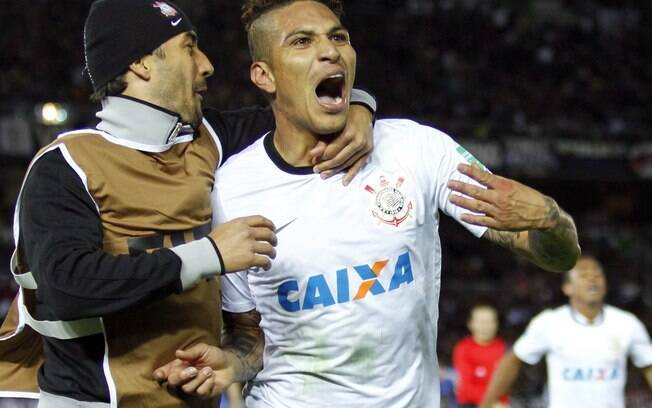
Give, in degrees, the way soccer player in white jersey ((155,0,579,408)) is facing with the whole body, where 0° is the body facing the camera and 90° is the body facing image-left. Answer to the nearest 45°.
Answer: approximately 0°

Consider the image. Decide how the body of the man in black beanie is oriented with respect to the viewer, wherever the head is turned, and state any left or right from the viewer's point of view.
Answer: facing the viewer and to the right of the viewer

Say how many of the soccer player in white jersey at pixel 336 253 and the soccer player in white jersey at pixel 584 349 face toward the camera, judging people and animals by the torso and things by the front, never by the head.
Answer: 2

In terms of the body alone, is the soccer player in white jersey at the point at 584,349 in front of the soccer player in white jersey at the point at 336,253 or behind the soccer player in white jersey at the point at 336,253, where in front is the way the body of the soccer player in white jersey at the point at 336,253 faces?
behind

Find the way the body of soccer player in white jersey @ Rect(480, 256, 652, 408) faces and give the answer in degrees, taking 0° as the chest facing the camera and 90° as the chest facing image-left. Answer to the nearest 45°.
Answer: approximately 0°

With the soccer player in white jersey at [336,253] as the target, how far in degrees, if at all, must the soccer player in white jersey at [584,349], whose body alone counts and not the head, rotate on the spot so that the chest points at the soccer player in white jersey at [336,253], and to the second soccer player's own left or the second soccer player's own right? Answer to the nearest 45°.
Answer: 0° — they already face them

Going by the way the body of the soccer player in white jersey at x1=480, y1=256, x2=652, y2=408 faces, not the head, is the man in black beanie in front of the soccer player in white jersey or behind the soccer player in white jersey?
in front

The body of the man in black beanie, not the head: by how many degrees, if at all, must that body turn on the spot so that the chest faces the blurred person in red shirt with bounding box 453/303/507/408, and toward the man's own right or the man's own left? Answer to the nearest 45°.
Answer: approximately 90° to the man's own left

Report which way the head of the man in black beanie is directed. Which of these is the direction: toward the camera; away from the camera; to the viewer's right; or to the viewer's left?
to the viewer's right

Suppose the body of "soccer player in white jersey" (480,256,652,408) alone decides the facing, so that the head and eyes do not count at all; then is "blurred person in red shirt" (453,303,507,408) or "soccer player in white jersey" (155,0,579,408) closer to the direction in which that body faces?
the soccer player in white jersey

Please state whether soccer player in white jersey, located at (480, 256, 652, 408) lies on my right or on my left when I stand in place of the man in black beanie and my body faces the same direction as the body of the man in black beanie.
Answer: on my left

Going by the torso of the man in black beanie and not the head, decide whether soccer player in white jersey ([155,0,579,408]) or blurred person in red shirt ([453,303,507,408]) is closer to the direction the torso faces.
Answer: the soccer player in white jersey
